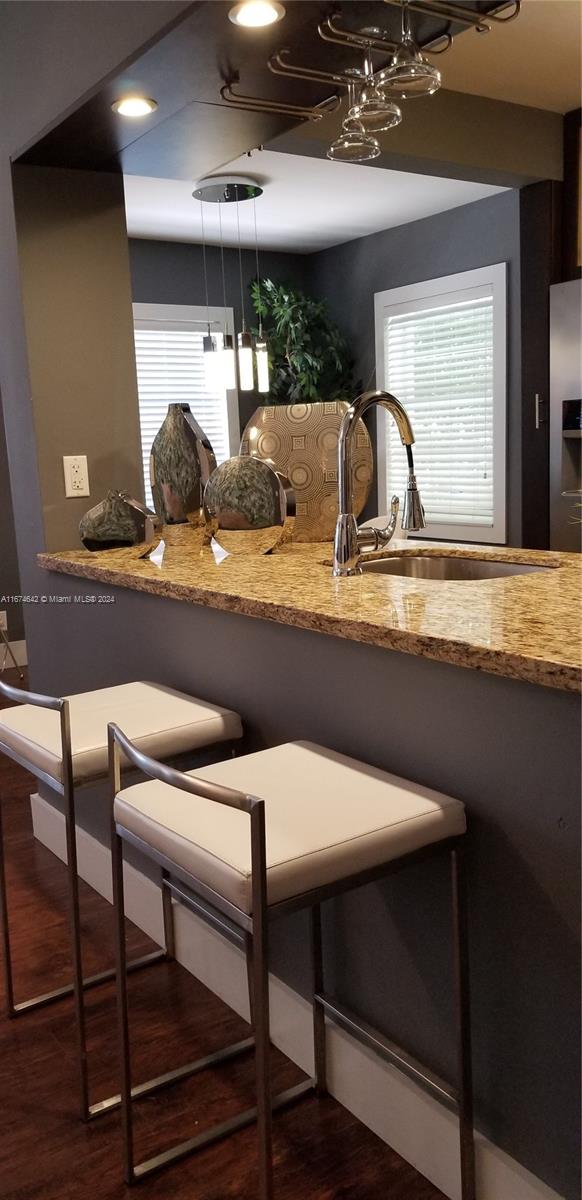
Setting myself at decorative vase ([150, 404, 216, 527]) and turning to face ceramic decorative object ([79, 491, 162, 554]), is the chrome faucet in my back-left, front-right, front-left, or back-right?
back-left

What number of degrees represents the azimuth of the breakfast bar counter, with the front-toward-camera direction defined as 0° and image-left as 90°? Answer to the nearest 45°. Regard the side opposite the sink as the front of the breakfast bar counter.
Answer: approximately 45°

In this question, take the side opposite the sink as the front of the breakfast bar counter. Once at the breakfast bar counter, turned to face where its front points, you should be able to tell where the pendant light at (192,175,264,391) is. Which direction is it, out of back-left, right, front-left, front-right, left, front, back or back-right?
back-right

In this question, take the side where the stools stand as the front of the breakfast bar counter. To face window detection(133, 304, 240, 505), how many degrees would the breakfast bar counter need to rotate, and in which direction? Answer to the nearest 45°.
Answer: approximately 135° to its right

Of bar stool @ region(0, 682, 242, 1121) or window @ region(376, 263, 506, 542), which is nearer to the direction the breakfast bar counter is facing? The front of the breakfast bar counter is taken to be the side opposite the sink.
the bar stool

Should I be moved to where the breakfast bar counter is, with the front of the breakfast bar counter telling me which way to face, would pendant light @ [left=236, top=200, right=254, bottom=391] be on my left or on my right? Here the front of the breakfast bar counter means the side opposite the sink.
on my right

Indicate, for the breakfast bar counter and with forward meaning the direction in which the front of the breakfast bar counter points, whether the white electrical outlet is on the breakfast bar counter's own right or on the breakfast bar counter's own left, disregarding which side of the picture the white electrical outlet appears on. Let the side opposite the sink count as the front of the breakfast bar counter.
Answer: on the breakfast bar counter's own right
